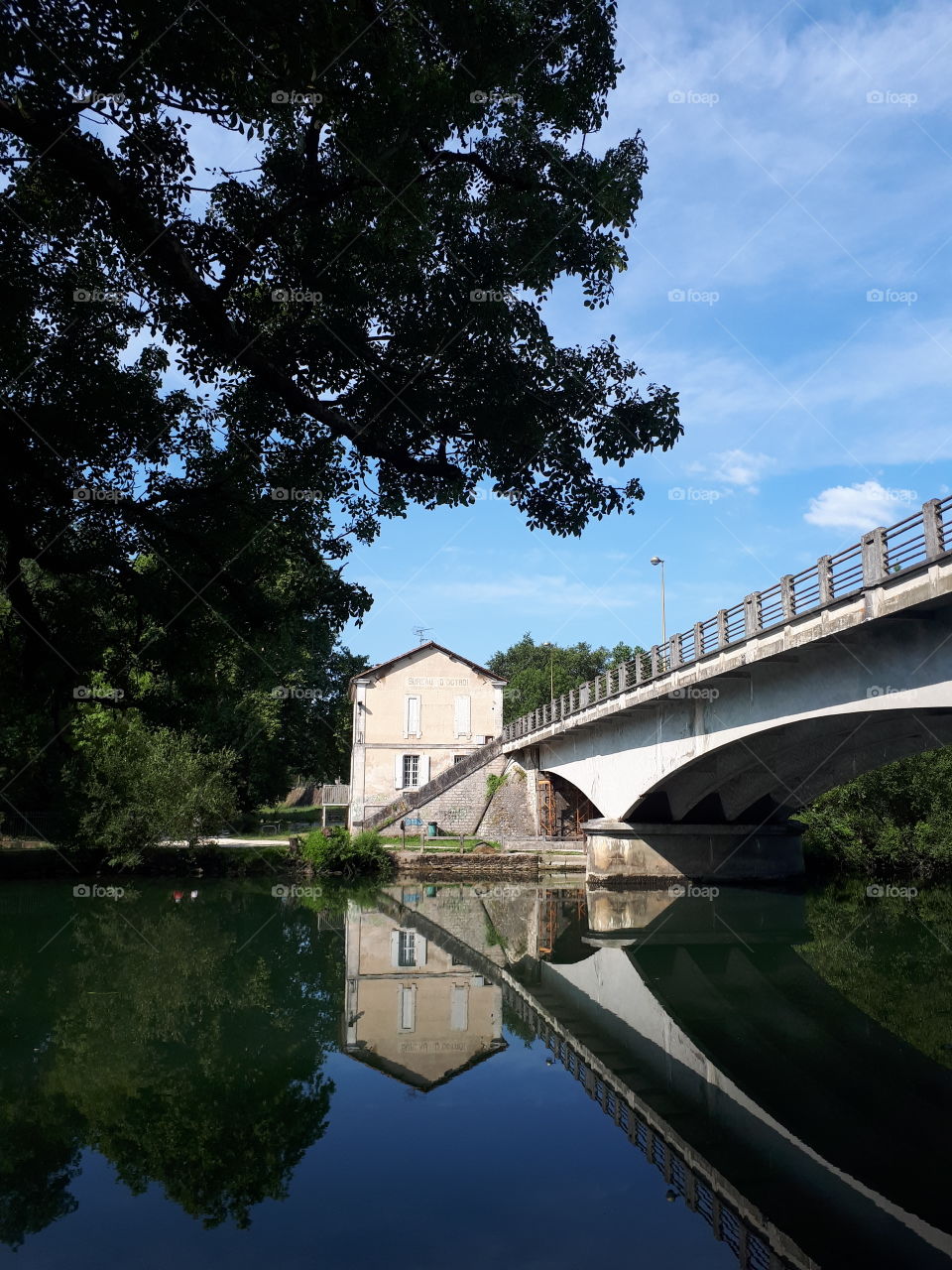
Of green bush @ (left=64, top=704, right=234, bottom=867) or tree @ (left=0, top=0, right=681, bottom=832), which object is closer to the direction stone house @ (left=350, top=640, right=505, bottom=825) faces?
the tree

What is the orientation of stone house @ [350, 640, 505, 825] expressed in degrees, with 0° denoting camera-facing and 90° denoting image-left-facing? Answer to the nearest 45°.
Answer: approximately 0°

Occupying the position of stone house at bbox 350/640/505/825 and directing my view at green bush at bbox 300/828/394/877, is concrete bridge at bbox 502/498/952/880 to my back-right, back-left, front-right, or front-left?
front-left

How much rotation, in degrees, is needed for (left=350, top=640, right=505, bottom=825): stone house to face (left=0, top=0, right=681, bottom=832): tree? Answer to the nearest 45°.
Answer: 0° — it already faces it

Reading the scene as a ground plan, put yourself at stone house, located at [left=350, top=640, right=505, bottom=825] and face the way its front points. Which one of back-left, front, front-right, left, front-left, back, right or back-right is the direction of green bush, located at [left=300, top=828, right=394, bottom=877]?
front

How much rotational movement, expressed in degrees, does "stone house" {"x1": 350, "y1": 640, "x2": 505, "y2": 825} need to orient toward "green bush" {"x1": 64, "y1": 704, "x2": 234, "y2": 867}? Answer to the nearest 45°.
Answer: approximately 45° to its right

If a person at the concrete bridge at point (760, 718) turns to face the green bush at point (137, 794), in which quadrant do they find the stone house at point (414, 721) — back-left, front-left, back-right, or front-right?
front-right

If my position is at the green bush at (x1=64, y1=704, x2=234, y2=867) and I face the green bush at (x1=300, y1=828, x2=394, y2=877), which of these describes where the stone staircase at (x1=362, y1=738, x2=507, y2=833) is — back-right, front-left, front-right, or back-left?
front-left
